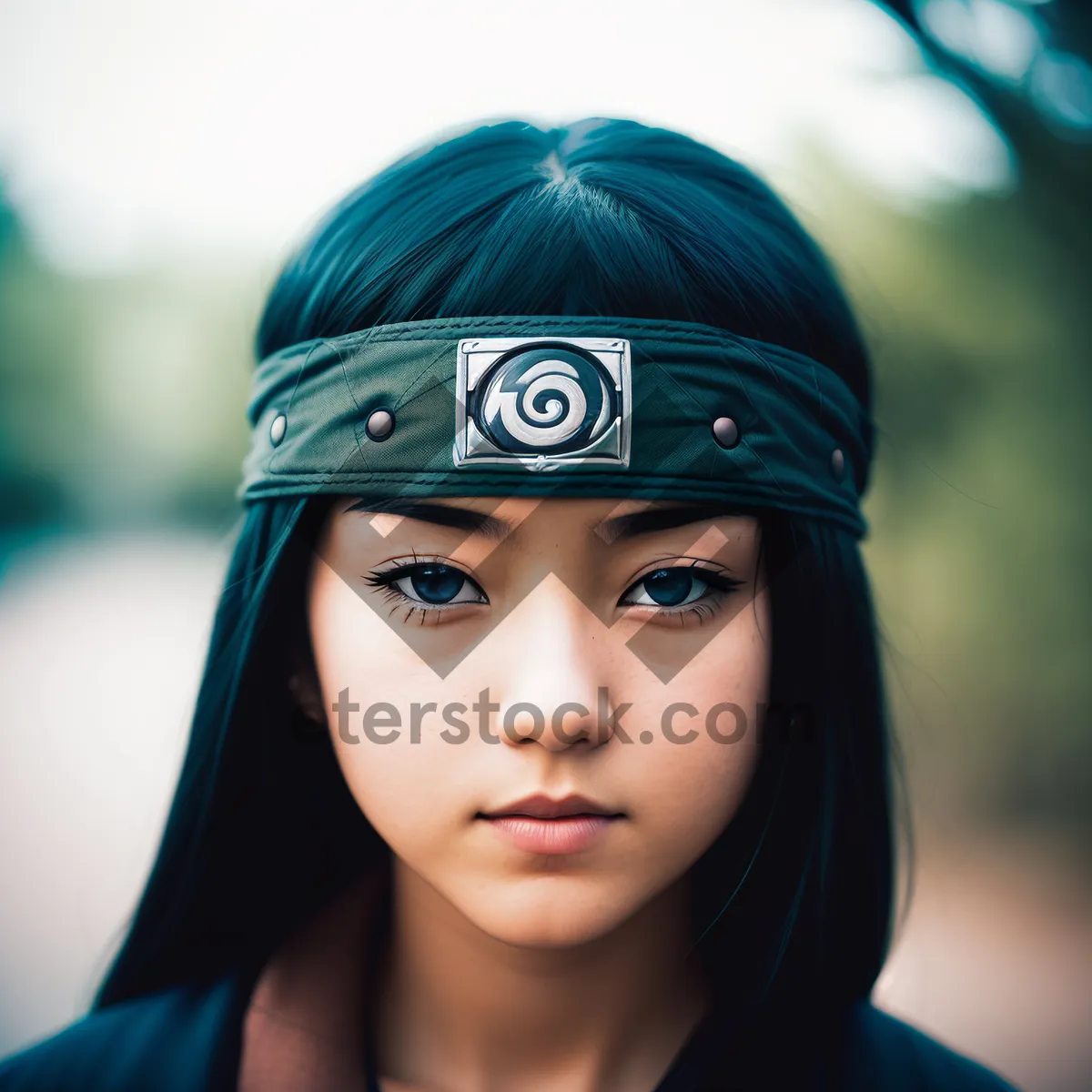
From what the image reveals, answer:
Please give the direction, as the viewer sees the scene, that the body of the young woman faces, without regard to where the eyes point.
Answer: toward the camera
